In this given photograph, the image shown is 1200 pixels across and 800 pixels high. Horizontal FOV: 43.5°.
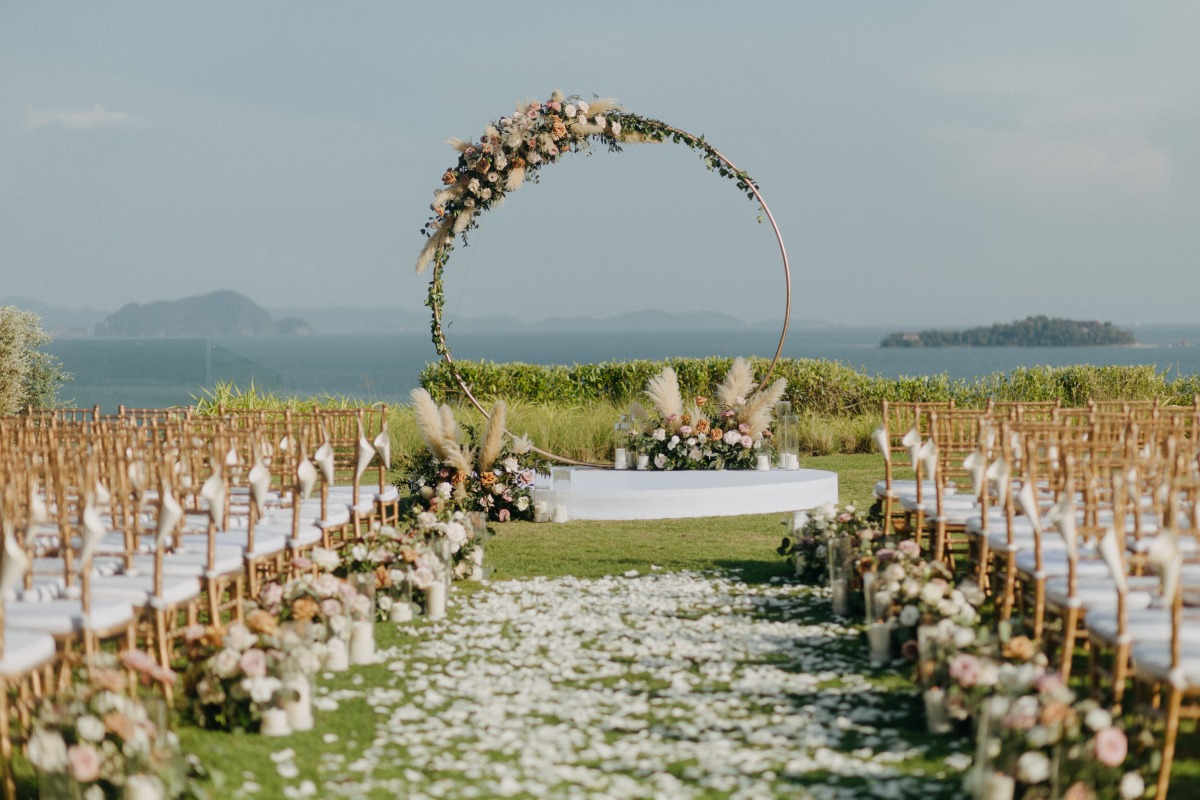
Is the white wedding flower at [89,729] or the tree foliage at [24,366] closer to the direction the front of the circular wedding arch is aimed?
the white wedding flower

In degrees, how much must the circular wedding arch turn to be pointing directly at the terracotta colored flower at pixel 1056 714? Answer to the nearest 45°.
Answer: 0° — it already faces it

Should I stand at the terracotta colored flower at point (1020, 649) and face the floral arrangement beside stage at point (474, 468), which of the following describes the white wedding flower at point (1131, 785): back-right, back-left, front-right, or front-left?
back-left

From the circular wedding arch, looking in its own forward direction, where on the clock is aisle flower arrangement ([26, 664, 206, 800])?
The aisle flower arrangement is roughly at 12 o'clock from the circular wedding arch.

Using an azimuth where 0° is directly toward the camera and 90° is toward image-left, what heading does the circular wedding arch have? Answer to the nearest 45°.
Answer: approximately 0°

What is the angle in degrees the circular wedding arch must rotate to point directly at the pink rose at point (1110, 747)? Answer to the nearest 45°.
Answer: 0° — it already faces it

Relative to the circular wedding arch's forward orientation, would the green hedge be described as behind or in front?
behind

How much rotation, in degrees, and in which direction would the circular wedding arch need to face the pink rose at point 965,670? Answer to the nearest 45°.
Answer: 0° — it already faces it

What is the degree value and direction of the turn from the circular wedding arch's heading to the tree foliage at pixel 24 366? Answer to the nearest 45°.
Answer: approximately 135° to its right
